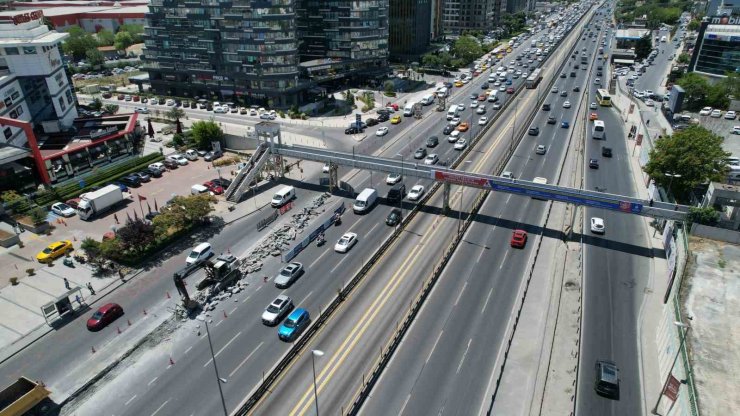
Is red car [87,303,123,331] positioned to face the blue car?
no

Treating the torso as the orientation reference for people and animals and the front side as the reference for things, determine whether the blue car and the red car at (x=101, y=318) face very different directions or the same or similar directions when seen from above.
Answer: same or similar directions

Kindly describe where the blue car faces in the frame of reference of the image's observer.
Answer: facing the viewer and to the left of the viewer

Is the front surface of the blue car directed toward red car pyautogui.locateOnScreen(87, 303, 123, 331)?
no
